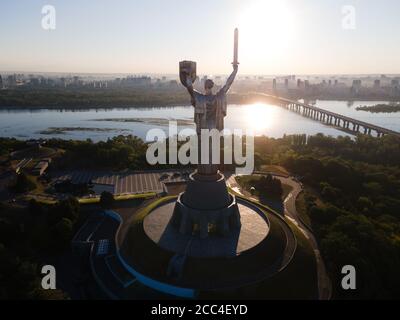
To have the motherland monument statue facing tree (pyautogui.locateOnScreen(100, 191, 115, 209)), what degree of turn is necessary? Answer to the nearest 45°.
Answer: approximately 45° to its left

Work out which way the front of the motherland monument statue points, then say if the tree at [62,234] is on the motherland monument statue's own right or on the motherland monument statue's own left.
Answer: on the motherland monument statue's own left

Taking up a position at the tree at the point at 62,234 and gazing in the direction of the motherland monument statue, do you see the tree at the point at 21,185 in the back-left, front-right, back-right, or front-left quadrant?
back-left

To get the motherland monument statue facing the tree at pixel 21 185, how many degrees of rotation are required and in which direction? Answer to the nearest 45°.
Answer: approximately 45° to its left

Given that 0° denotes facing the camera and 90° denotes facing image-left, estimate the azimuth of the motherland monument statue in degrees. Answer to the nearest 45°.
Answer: approximately 180°
